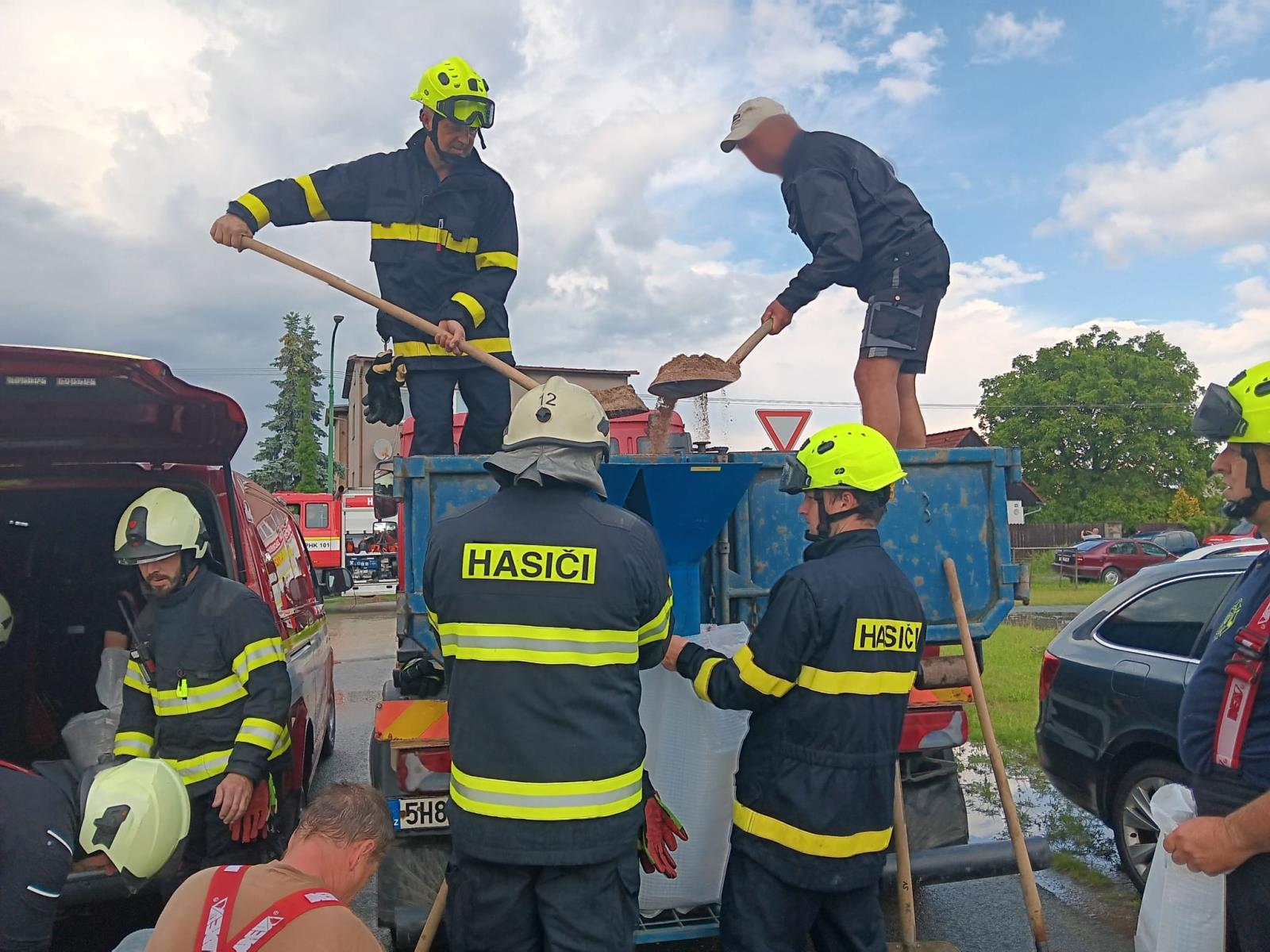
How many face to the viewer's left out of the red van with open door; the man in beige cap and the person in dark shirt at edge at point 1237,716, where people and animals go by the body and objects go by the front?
2

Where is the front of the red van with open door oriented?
away from the camera

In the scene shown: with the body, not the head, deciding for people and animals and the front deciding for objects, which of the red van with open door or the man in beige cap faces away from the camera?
the red van with open door

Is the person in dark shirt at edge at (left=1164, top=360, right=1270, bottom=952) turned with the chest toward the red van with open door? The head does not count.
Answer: yes

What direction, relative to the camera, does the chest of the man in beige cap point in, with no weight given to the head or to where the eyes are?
to the viewer's left

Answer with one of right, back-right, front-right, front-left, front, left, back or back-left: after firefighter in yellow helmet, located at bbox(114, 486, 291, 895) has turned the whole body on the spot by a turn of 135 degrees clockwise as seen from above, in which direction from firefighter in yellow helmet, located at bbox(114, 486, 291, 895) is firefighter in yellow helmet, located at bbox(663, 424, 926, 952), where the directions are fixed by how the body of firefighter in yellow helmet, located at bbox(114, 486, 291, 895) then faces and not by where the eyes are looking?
back-right

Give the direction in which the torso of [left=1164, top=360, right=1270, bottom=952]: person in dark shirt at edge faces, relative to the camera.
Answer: to the viewer's left

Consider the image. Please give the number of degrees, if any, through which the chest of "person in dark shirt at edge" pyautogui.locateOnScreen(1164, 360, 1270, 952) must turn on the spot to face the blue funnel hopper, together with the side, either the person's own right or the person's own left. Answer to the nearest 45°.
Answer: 0° — they already face it
